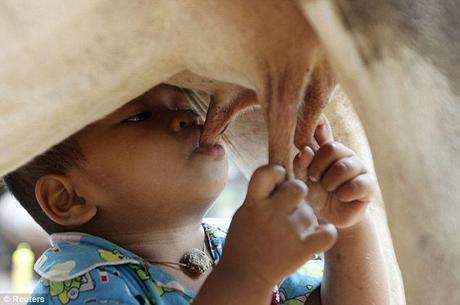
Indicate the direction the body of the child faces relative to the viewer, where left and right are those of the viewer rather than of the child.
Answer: facing the viewer and to the right of the viewer

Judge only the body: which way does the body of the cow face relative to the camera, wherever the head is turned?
to the viewer's left

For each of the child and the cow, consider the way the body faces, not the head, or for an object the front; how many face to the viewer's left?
1
